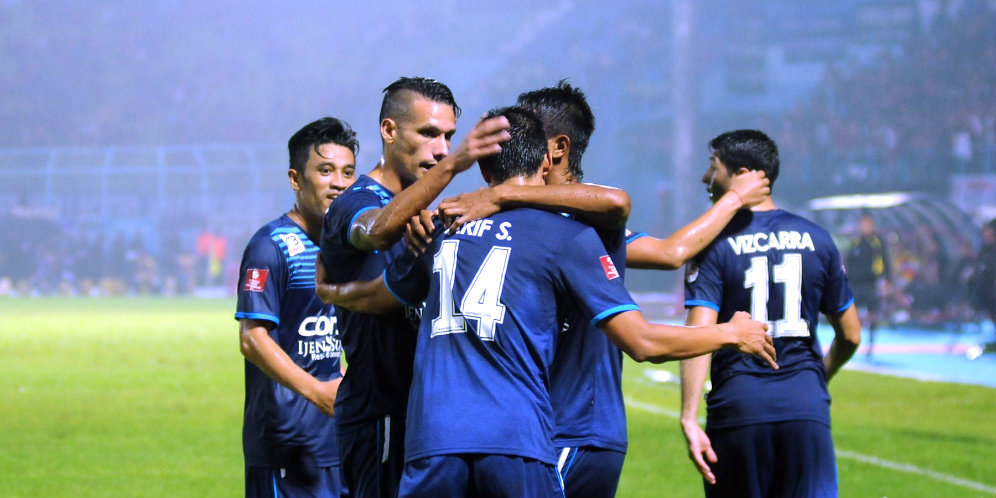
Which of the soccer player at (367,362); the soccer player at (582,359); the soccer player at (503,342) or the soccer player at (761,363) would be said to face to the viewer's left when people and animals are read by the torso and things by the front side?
the soccer player at (582,359)

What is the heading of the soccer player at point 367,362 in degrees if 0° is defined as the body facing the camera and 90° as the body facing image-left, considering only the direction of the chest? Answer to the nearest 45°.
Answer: approximately 315°

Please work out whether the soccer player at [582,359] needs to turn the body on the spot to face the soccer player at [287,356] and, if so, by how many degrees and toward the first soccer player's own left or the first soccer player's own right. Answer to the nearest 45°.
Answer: approximately 45° to the first soccer player's own right

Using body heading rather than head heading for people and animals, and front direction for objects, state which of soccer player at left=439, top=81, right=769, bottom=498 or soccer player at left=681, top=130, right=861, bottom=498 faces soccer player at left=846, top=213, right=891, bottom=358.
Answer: soccer player at left=681, top=130, right=861, bottom=498

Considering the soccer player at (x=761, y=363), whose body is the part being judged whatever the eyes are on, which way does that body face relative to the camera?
away from the camera

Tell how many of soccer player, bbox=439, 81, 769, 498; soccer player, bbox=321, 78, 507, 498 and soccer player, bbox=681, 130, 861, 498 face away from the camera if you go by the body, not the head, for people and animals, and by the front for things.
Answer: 1

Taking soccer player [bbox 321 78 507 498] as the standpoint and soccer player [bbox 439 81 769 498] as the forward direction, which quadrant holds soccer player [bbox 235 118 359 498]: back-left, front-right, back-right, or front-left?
back-left

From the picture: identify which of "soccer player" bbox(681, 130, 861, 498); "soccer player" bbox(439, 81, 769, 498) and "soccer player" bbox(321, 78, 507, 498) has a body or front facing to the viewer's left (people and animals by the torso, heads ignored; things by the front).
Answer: "soccer player" bbox(439, 81, 769, 498)

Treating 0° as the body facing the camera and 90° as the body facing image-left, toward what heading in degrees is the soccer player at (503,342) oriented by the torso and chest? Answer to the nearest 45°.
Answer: approximately 225°

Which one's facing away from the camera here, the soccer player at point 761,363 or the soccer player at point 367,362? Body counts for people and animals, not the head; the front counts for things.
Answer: the soccer player at point 761,363

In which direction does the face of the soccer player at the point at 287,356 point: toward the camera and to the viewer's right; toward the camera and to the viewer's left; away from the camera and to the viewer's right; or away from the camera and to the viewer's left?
toward the camera and to the viewer's right
